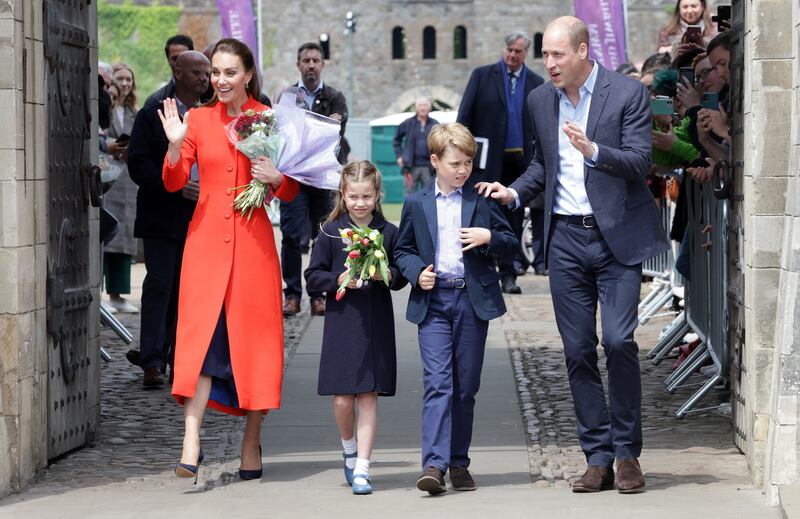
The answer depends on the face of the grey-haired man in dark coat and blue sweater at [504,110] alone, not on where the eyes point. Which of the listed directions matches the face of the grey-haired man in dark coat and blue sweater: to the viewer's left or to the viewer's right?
to the viewer's left

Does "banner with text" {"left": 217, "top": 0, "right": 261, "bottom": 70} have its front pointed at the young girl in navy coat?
yes

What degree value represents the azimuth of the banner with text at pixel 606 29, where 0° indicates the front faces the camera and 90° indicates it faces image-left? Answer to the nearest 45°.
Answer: approximately 0°

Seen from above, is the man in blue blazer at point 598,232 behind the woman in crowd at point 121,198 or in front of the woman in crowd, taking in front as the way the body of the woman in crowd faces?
in front

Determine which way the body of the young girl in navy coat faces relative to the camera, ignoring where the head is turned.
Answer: toward the camera

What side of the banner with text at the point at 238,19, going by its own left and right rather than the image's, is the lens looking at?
front

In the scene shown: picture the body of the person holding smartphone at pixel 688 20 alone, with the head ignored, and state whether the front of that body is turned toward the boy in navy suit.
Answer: yes

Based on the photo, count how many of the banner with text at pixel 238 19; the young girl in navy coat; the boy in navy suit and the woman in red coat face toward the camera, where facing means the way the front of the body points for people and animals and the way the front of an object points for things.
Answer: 4

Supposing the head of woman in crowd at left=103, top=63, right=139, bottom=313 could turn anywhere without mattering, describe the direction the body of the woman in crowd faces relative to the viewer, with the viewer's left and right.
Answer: facing the viewer and to the right of the viewer

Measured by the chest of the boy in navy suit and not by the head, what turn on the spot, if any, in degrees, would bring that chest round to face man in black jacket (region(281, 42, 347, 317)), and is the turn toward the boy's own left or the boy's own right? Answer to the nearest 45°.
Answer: approximately 180°

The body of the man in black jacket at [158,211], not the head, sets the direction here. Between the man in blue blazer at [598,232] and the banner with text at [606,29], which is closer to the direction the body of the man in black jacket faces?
the man in blue blazer
